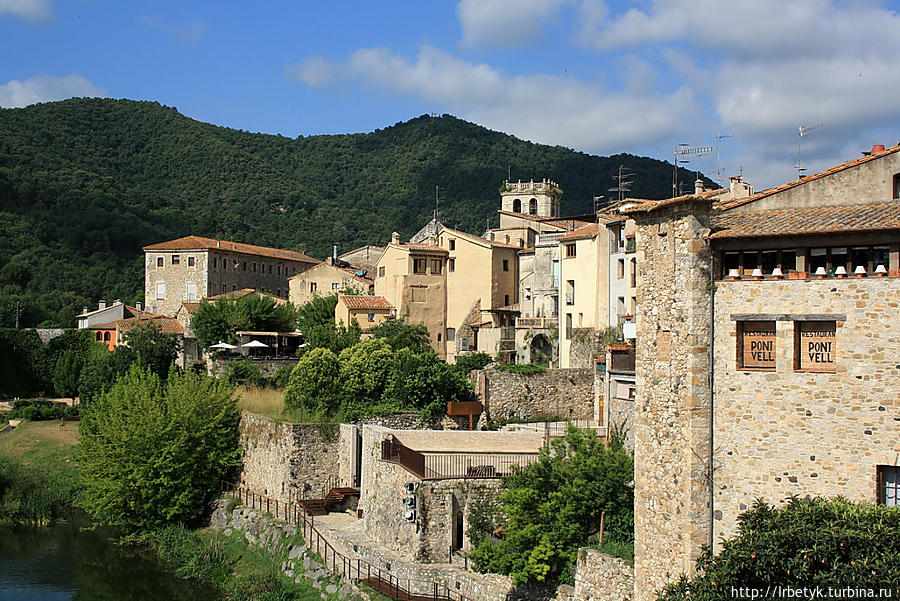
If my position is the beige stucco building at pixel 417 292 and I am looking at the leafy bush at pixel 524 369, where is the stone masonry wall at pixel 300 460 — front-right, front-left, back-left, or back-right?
front-right

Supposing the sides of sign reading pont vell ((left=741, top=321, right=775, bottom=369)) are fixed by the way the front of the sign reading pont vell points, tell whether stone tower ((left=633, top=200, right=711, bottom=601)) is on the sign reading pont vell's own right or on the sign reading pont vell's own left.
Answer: on the sign reading pont vell's own right

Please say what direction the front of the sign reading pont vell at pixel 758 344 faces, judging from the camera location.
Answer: facing the viewer

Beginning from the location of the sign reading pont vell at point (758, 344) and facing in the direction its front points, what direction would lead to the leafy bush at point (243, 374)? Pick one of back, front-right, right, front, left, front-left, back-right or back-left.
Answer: back-right

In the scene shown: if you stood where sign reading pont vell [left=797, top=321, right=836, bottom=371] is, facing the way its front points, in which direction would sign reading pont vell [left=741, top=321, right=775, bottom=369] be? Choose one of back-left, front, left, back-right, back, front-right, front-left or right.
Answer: right

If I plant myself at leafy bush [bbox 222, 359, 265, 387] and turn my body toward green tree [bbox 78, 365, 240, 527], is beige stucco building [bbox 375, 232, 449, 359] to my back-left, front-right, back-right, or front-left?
back-left

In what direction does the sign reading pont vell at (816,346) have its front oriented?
toward the camera

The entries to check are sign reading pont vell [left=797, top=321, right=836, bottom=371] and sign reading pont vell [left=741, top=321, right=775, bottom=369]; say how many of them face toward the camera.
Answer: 2

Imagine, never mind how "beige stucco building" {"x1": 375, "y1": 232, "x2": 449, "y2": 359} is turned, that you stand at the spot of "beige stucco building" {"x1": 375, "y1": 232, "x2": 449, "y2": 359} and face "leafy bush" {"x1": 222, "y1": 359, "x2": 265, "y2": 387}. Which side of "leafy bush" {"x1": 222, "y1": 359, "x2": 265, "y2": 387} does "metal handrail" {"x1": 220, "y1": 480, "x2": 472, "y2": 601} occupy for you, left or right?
left
